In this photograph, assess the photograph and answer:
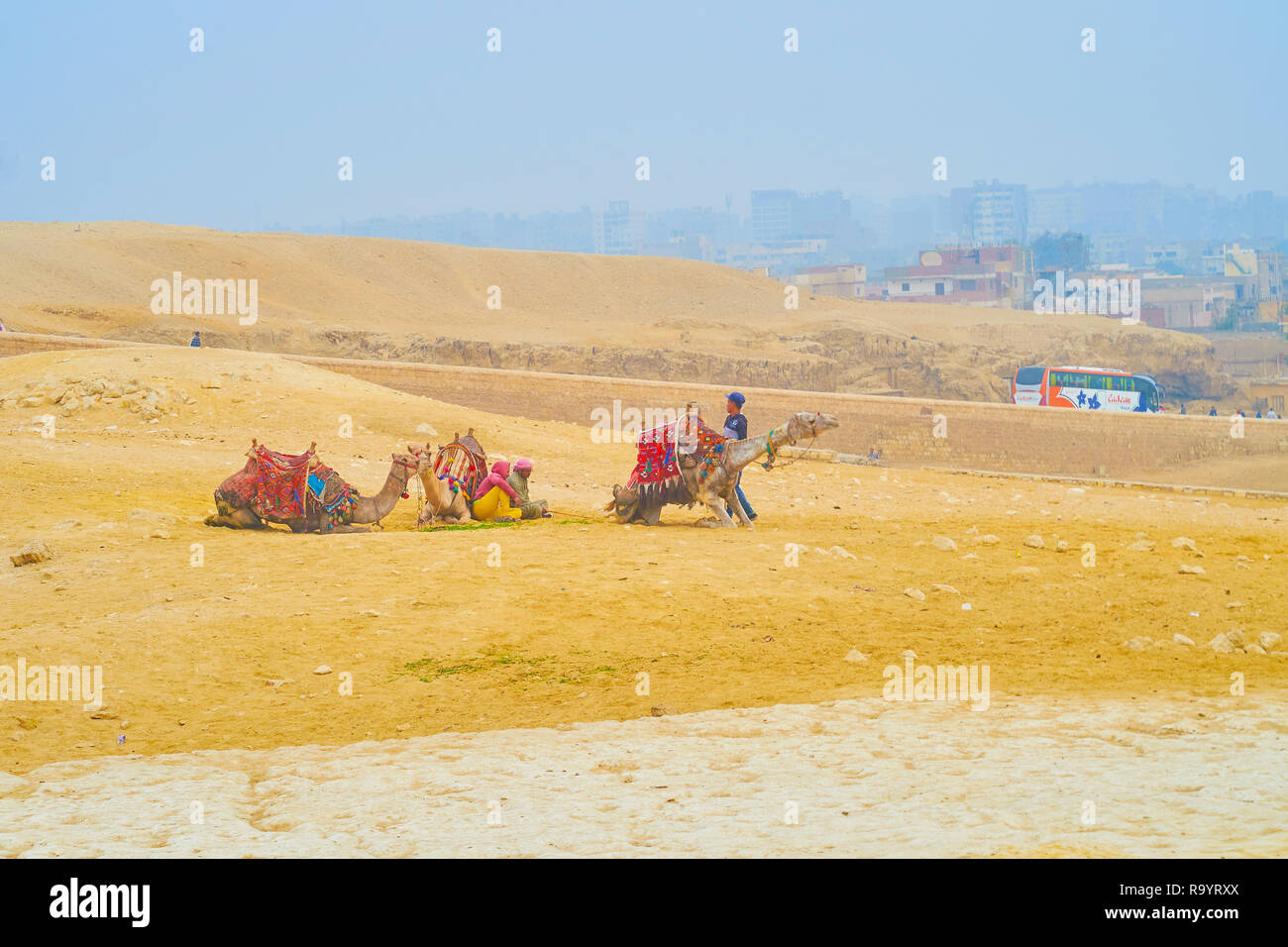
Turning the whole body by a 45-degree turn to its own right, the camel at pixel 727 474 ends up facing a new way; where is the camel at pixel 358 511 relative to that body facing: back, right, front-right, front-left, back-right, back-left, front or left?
back-right

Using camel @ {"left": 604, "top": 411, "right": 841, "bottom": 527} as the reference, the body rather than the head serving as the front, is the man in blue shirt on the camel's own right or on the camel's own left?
on the camel's own left

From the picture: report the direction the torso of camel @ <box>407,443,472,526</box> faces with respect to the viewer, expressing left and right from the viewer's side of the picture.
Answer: facing the viewer and to the left of the viewer

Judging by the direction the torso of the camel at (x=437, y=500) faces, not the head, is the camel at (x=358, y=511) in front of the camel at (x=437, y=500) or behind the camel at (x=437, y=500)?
in front

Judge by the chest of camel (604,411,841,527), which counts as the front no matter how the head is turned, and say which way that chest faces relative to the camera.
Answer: to the viewer's right

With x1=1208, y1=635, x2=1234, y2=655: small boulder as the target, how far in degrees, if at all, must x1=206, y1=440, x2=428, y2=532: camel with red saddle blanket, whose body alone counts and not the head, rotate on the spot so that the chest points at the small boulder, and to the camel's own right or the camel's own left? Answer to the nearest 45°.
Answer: approximately 45° to the camel's own right

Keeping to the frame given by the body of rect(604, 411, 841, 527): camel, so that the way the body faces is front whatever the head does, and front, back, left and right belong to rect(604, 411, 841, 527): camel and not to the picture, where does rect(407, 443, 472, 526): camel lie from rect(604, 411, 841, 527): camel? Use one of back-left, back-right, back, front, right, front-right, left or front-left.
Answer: back

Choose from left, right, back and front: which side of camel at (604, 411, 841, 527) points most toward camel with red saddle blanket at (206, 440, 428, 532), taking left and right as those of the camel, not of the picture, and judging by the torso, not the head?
back

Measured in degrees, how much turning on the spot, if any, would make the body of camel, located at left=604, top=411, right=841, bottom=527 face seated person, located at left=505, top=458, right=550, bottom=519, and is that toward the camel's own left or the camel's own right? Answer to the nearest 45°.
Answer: approximately 180°

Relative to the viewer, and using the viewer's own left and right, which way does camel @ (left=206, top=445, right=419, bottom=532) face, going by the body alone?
facing to the right of the viewer

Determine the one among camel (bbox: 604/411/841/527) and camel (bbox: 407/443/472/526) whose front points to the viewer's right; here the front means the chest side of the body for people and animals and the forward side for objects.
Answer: camel (bbox: 604/411/841/527)

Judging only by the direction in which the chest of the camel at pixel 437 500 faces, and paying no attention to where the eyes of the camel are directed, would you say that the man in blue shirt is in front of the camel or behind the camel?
behind
